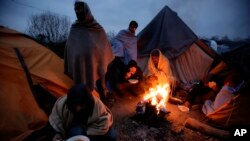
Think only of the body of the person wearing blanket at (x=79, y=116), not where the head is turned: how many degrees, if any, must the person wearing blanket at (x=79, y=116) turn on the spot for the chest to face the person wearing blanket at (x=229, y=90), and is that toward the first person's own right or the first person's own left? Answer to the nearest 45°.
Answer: approximately 135° to the first person's own left

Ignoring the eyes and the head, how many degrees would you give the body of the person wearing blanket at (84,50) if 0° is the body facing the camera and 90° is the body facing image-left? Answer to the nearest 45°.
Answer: approximately 45°

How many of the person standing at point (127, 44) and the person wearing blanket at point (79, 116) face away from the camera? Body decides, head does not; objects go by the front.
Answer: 0

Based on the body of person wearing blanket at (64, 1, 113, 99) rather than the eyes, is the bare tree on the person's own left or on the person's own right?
on the person's own right

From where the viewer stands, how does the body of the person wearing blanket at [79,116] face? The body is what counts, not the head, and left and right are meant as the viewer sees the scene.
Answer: facing the viewer

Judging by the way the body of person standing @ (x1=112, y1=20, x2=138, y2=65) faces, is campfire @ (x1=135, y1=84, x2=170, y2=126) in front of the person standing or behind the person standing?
in front

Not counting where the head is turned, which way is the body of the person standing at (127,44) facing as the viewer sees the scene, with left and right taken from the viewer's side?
facing the viewer and to the right of the viewer

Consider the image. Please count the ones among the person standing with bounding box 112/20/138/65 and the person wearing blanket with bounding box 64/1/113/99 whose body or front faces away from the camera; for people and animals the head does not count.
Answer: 0

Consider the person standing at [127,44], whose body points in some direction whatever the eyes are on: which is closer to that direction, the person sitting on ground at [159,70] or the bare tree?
the person sitting on ground

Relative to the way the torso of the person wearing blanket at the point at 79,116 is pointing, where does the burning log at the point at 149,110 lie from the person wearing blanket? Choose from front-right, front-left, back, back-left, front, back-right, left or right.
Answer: back-left

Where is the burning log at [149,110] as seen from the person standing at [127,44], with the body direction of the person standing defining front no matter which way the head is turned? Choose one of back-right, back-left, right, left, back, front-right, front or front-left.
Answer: front-right

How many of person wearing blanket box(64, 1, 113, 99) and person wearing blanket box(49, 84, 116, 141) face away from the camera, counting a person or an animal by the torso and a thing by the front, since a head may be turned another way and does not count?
0
